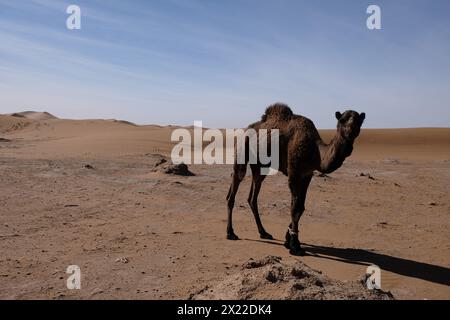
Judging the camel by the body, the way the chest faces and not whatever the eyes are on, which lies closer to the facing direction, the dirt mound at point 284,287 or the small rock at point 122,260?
the dirt mound

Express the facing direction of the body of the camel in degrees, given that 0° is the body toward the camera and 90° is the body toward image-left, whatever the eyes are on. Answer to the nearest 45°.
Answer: approximately 315°

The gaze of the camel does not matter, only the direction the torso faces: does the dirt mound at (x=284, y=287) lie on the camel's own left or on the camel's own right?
on the camel's own right

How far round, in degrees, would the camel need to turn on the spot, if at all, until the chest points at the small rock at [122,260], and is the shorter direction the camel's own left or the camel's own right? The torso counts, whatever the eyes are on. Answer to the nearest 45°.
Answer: approximately 90° to the camel's own right
